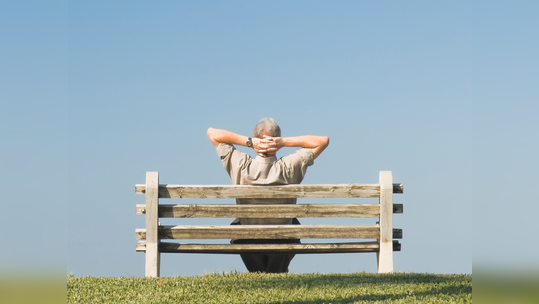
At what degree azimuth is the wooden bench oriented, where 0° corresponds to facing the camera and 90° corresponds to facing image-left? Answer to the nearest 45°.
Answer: approximately 180°

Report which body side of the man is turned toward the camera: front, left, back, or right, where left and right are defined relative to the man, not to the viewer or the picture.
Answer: back

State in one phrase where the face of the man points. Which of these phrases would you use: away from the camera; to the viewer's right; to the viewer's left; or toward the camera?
away from the camera
